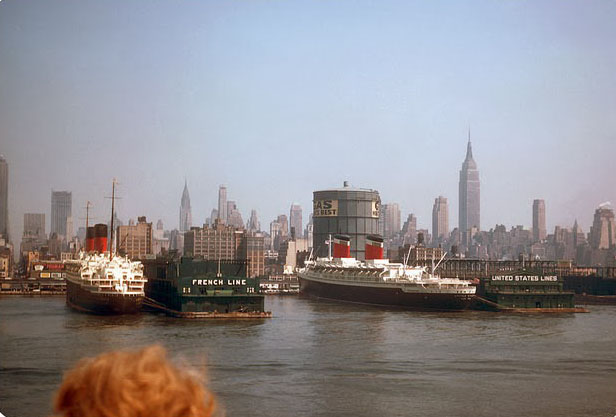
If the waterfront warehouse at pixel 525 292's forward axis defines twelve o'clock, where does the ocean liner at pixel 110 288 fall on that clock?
The ocean liner is roughly at 2 o'clock from the waterfront warehouse.

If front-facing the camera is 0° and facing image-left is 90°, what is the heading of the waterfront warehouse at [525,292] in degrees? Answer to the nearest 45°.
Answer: approximately 0°
